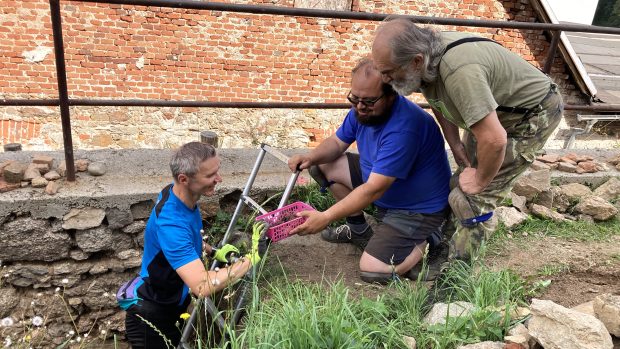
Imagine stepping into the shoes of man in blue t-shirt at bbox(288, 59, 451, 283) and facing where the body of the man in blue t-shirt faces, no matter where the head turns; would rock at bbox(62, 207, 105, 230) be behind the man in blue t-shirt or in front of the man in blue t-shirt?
in front

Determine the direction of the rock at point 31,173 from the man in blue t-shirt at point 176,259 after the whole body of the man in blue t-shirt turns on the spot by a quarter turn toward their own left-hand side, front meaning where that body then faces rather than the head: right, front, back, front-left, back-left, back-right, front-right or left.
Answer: front-left

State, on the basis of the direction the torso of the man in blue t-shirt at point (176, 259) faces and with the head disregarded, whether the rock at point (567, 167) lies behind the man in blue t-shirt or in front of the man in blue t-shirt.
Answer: in front

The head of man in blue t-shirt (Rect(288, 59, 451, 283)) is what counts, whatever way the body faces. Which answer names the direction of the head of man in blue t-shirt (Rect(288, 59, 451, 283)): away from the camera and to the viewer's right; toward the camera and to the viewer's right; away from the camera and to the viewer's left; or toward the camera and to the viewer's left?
toward the camera and to the viewer's left

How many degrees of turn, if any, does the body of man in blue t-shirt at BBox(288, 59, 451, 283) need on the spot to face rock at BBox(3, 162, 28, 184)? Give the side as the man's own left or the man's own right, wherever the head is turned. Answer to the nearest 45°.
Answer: approximately 45° to the man's own right

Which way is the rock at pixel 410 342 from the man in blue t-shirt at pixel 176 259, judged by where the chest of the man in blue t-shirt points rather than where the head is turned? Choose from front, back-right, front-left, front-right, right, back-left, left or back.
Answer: front-right

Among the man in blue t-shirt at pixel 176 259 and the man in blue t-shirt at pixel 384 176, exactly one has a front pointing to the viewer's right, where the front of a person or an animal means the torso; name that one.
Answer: the man in blue t-shirt at pixel 176 259

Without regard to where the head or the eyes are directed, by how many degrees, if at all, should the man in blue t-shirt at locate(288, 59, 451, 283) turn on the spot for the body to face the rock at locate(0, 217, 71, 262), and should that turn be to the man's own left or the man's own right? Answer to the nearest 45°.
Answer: approximately 45° to the man's own right

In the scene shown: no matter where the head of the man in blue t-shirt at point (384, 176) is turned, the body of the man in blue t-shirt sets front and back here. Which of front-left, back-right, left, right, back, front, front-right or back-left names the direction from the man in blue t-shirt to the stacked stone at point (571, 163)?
back

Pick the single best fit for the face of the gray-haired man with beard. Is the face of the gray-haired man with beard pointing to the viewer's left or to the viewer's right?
to the viewer's left

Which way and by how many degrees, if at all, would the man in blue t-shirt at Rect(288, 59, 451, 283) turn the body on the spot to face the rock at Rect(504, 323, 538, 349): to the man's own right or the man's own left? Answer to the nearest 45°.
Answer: approximately 90° to the man's own left

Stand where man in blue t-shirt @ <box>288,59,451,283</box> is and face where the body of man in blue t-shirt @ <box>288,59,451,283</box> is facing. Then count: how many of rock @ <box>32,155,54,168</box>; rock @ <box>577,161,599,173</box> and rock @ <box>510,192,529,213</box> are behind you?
2

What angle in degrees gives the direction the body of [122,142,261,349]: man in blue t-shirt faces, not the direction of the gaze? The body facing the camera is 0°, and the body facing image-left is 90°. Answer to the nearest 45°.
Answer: approximately 270°

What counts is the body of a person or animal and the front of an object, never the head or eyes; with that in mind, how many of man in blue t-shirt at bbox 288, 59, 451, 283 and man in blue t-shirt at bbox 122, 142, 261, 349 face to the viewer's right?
1

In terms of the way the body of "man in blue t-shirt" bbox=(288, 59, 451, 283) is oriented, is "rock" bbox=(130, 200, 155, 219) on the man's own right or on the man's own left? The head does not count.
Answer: on the man's own right
